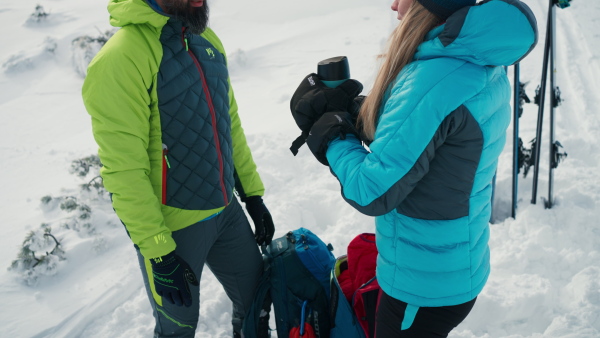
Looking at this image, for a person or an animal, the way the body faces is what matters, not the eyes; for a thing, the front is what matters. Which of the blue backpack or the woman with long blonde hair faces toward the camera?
the blue backpack

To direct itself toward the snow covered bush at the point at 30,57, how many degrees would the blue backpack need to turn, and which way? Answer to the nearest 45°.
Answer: approximately 135° to its right

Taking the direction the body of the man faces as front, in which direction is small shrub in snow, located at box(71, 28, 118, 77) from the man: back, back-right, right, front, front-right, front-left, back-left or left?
back-left

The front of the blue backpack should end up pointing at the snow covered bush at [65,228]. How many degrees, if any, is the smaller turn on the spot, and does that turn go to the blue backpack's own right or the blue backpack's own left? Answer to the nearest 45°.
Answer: approximately 135° to the blue backpack's own right

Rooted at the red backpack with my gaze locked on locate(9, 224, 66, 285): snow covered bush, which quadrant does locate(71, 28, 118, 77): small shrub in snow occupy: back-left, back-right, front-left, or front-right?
front-right

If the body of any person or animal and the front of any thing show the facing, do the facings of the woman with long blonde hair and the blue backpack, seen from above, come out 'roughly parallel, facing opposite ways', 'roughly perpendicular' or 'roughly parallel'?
roughly perpendicular

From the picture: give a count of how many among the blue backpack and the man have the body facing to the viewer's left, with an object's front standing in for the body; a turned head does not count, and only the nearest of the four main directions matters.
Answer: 0

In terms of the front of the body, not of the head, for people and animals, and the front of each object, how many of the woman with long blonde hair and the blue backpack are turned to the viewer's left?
1

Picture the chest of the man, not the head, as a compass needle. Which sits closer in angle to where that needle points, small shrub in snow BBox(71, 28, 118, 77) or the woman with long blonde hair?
the woman with long blonde hair

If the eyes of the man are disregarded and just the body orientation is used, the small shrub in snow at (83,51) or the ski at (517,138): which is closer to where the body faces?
the ski

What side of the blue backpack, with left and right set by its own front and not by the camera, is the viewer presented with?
front

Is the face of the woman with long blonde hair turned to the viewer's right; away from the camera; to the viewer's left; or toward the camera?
to the viewer's left

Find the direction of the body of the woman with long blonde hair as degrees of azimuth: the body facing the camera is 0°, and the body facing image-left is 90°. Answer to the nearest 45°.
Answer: approximately 90°
